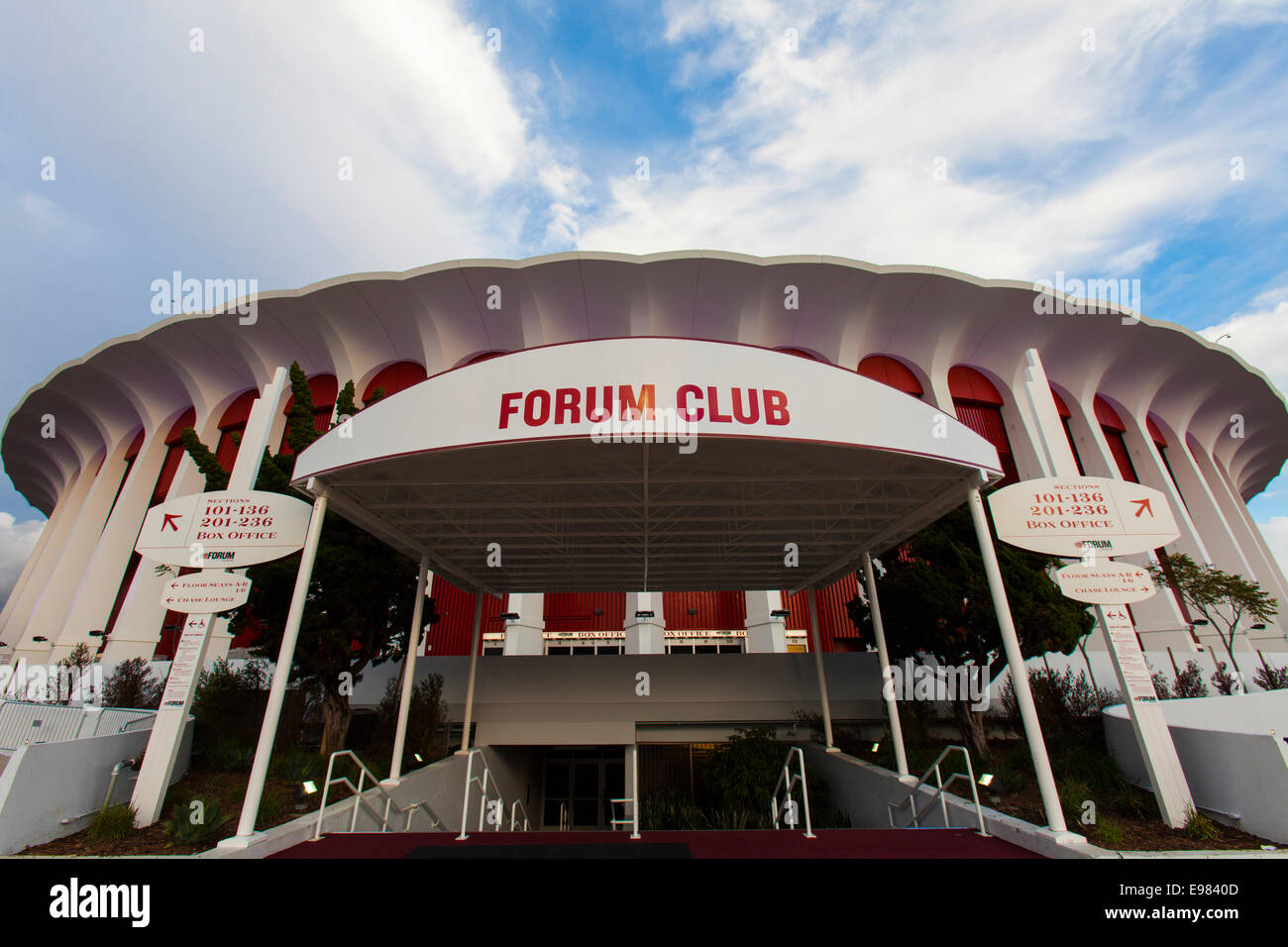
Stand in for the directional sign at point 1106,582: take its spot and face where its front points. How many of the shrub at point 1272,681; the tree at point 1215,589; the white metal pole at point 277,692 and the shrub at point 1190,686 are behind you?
3

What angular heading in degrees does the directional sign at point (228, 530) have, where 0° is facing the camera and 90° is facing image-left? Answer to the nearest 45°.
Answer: approximately 0°

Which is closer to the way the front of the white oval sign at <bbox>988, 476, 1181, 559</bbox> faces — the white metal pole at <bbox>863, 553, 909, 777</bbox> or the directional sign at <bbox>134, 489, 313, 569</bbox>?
the directional sign

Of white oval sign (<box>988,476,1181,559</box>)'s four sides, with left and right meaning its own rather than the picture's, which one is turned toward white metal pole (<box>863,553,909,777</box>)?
right

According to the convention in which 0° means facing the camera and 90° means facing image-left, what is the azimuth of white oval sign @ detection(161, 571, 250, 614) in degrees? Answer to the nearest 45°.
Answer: approximately 0°

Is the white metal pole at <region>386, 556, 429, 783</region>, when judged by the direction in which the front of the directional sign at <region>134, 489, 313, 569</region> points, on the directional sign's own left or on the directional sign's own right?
on the directional sign's own left

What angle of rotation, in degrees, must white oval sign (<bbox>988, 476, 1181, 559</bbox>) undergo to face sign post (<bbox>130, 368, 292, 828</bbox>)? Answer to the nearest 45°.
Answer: approximately 45° to its right

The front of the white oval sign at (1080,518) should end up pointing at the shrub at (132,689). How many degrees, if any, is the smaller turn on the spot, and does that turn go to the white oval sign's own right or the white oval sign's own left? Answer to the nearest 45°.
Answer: approximately 90° to the white oval sign's own right
